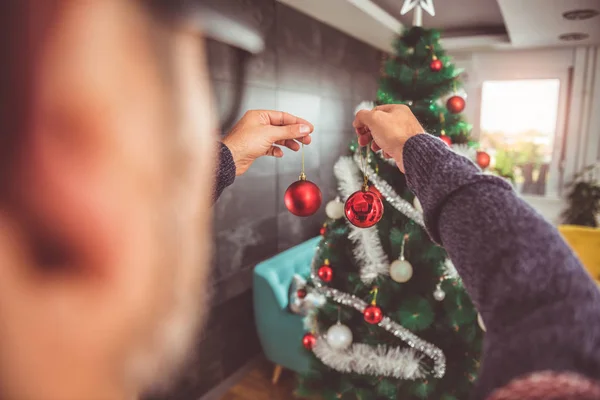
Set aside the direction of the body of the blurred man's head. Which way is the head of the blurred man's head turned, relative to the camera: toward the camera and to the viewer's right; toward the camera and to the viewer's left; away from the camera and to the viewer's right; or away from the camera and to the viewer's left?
away from the camera and to the viewer's right

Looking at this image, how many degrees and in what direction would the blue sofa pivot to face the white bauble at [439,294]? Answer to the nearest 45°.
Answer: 0° — it already faces it

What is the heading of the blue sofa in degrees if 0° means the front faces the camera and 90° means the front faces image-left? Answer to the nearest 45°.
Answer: approximately 315°

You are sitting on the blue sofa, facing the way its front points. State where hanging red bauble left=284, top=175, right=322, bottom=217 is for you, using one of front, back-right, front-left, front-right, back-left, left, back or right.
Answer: front-right

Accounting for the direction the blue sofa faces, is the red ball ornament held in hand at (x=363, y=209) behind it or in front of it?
in front

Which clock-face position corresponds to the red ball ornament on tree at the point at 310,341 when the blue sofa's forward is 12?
The red ball ornament on tree is roughly at 1 o'clock from the blue sofa.

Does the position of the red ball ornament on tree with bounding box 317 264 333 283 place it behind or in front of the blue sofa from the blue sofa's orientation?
in front

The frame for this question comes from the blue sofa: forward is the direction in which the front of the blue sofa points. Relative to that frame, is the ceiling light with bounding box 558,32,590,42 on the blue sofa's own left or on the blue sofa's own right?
on the blue sofa's own left

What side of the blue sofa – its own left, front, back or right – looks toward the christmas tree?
front

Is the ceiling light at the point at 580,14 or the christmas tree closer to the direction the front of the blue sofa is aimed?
the christmas tree

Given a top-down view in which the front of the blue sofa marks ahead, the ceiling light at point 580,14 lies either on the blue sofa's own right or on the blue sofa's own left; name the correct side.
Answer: on the blue sofa's own left

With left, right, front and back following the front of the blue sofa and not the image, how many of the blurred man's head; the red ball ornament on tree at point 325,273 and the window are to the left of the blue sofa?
1

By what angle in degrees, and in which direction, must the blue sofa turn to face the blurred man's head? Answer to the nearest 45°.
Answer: approximately 45° to its right

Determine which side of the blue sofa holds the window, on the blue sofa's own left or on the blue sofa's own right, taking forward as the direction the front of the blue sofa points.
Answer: on the blue sofa's own left
